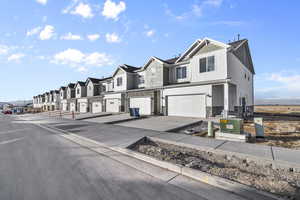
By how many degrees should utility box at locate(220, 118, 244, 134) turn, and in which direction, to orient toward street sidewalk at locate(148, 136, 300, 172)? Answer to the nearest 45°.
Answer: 0° — it already faces it

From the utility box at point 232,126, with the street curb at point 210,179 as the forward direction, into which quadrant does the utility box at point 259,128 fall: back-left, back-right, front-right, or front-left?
back-left

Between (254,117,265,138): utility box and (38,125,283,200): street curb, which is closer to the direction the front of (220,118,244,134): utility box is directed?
the street curb

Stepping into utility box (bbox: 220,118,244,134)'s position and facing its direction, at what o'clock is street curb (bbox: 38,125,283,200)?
The street curb is roughly at 12 o'clock from the utility box.

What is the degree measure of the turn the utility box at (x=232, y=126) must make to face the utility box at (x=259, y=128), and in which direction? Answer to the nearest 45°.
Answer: approximately 135° to its left

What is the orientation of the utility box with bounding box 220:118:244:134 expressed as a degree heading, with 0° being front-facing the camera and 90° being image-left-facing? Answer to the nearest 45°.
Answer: approximately 0°
